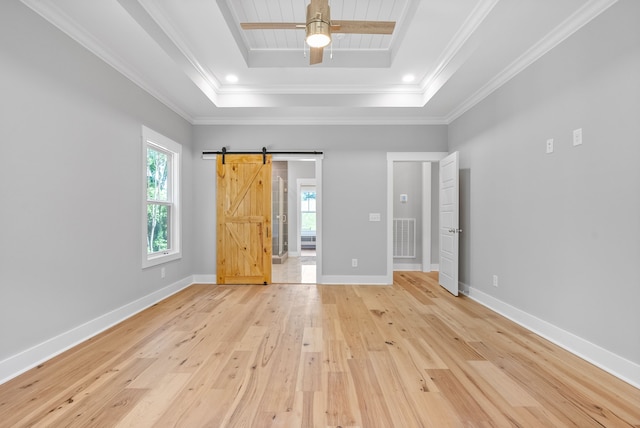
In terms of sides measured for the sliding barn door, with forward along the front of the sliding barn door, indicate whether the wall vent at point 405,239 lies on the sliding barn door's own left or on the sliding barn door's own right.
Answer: on the sliding barn door's own left

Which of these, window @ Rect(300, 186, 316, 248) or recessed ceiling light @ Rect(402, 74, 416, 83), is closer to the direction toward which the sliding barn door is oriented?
the recessed ceiling light

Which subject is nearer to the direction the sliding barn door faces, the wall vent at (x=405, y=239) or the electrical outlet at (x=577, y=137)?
the electrical outlet

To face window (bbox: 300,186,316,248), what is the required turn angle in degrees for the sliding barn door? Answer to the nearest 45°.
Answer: approximately 180°

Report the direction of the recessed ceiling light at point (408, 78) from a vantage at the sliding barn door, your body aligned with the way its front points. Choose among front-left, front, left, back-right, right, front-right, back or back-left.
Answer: front-left

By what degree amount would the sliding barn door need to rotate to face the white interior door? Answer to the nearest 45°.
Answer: approximately 45° to its left

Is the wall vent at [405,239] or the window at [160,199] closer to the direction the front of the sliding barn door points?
the window

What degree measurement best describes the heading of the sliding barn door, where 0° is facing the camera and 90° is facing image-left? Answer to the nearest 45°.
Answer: approximately 0°

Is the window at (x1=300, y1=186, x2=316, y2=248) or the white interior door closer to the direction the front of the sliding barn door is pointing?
the white interior door
